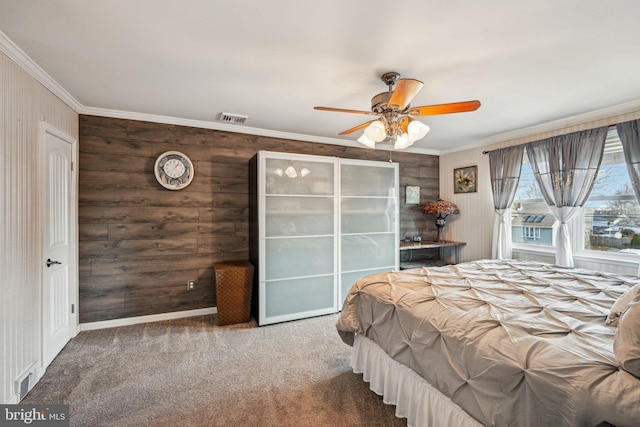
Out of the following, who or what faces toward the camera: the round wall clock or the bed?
the round wall clock

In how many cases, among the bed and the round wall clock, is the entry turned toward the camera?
1

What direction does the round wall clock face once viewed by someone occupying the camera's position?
facing the viewer

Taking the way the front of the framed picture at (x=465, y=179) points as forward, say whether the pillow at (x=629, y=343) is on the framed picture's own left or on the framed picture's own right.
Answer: on the framed picture's own left

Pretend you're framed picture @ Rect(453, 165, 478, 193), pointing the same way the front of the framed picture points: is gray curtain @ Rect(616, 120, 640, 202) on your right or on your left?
on your left

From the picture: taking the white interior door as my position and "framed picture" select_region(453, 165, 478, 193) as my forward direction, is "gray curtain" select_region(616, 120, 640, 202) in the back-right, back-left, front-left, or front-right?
front-right

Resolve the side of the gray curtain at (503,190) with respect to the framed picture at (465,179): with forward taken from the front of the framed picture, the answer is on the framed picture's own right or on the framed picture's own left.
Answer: on the framed picture's own left

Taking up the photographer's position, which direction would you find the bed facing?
facing away from the viewer and to the left of the viewer

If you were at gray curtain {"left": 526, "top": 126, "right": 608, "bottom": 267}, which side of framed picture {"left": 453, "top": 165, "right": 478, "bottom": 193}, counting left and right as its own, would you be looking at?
left

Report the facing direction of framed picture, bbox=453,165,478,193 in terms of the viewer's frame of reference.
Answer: facing the viewer and to the left of the viewer

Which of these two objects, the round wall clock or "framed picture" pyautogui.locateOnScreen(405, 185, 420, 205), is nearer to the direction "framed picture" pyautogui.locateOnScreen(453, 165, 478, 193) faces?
the round wall clock

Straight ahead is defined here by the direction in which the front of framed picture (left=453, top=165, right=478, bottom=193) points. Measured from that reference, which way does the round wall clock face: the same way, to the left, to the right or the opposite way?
to the left

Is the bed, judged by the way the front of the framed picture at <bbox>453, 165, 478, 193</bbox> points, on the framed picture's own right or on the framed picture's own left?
on the framed picture's own left

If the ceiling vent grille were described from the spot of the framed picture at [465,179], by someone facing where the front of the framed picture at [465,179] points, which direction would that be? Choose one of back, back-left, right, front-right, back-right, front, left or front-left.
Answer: front
